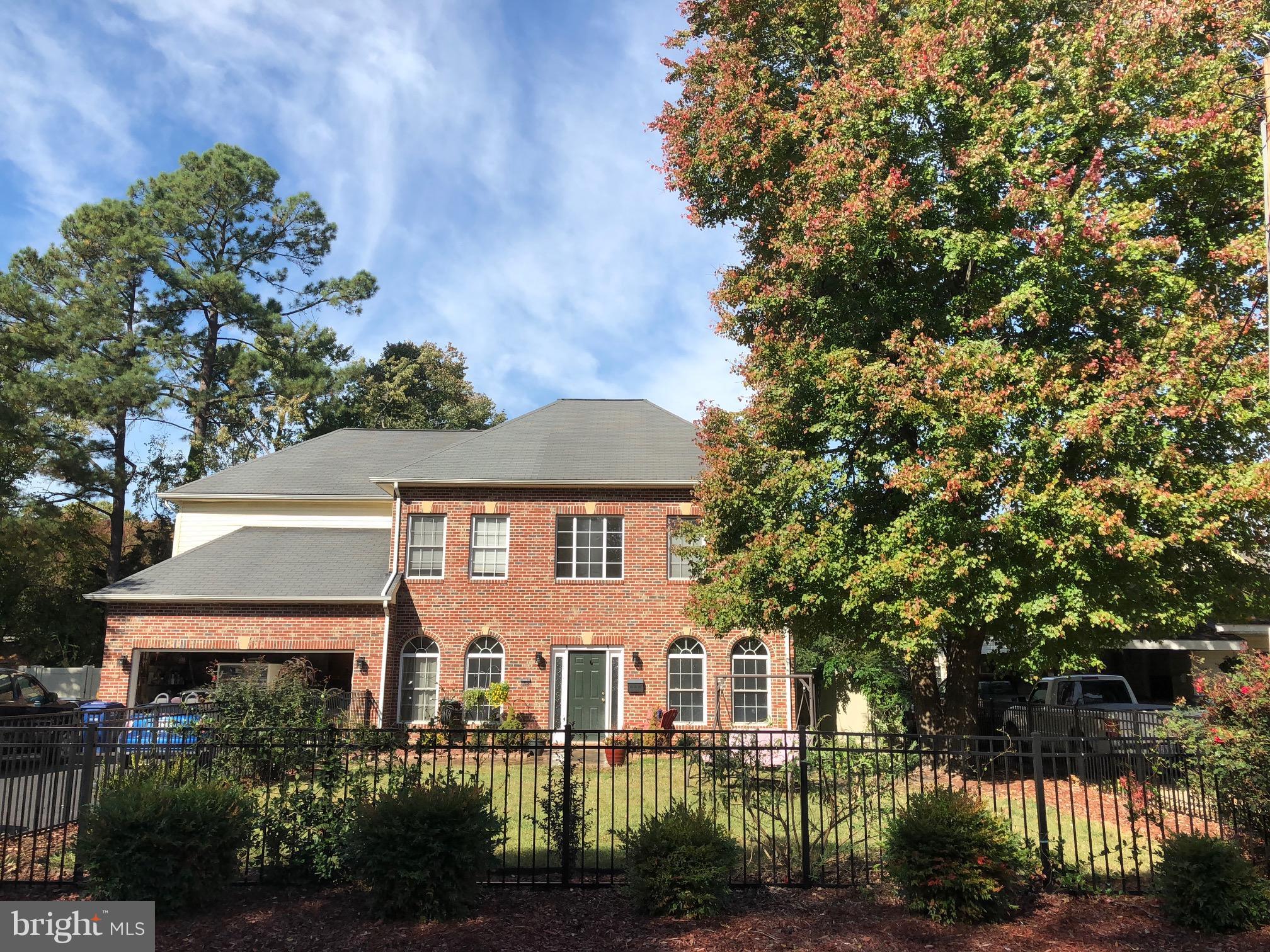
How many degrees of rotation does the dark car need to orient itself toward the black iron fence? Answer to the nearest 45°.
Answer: approximately 90° to its right

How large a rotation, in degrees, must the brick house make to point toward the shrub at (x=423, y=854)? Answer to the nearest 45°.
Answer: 0° — it already faces it

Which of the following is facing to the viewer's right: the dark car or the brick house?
the dark car

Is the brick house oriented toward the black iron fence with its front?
yes

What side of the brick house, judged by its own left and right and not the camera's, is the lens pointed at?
front

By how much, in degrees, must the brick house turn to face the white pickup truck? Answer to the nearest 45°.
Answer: approximately 45° to its left

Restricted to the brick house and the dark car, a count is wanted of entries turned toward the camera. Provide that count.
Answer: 1

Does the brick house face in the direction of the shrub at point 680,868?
yes

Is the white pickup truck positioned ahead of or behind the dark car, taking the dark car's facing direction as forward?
ahead

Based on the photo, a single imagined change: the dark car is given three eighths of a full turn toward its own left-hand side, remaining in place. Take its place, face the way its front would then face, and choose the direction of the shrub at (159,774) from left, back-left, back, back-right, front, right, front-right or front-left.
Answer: back-left

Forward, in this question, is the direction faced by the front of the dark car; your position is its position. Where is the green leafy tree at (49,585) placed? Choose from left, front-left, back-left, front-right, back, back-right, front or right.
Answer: left

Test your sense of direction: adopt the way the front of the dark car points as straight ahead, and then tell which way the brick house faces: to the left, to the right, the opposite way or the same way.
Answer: to the right

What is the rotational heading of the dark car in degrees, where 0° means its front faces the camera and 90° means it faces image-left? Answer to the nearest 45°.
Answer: approximately 270°
